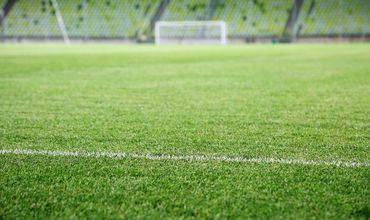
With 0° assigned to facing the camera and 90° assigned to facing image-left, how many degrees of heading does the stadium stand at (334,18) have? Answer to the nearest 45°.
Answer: approximately 0°

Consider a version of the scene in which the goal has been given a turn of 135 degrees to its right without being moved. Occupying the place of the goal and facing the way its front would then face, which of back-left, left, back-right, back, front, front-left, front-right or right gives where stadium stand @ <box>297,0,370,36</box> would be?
back-right

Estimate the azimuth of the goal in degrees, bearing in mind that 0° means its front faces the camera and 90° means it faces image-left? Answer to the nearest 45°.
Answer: approximately 0°
